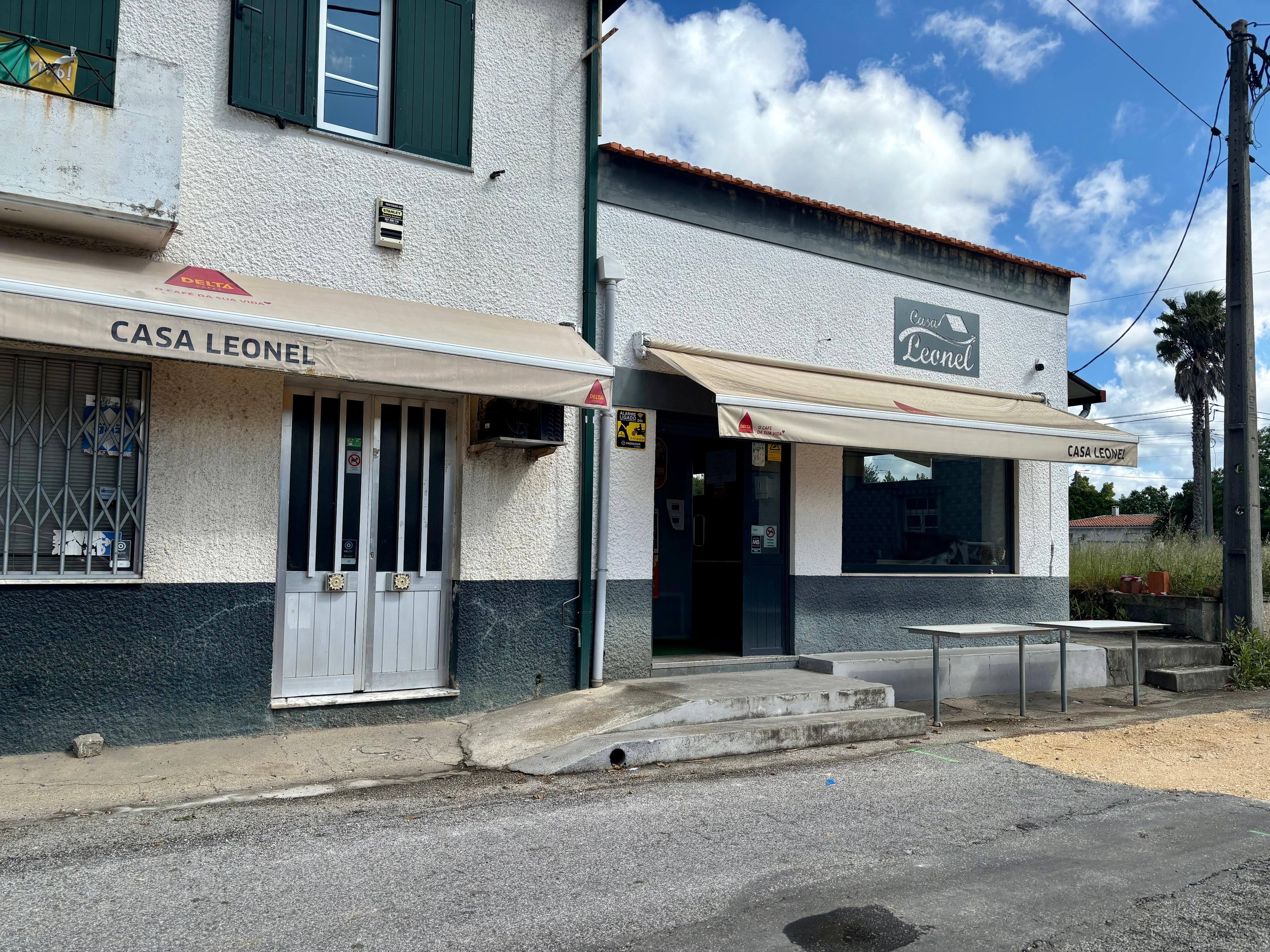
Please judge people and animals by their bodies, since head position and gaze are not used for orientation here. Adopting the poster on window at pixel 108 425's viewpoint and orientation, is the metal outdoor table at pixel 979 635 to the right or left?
on its left

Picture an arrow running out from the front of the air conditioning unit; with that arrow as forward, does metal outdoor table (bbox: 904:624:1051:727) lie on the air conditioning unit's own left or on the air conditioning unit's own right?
on the air conditioning unit's own left

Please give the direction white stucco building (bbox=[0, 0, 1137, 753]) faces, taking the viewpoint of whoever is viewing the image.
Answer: facing the viewer and to the right of the viewer

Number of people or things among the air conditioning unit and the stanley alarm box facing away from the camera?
0

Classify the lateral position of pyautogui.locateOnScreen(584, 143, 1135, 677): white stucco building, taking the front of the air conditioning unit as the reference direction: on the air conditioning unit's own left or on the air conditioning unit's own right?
on the air conditioning unit's own left

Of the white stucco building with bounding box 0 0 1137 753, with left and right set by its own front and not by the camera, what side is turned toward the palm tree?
left

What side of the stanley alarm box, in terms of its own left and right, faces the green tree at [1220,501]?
left

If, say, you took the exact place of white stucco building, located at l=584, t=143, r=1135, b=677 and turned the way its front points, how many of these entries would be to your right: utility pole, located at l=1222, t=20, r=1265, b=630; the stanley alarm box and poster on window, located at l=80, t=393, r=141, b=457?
2

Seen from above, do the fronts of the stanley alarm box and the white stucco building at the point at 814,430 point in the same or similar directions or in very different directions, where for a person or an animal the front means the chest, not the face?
same or similar directions

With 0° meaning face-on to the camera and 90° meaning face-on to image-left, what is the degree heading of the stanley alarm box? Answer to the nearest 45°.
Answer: approximately 315°

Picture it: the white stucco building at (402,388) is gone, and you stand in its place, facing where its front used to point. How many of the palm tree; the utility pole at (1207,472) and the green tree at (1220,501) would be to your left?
3

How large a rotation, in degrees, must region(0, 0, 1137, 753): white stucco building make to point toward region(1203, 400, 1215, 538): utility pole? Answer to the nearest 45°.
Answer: approximately 90° to its left

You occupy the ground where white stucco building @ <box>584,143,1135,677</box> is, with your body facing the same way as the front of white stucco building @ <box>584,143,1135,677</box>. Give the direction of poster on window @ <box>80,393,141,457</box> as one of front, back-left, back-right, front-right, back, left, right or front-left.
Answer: right

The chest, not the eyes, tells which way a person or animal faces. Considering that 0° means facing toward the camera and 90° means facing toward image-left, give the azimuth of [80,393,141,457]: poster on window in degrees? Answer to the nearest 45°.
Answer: approximately 0°

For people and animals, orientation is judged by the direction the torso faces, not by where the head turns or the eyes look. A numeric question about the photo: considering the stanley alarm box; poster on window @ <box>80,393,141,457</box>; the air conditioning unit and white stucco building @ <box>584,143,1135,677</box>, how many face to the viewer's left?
0
